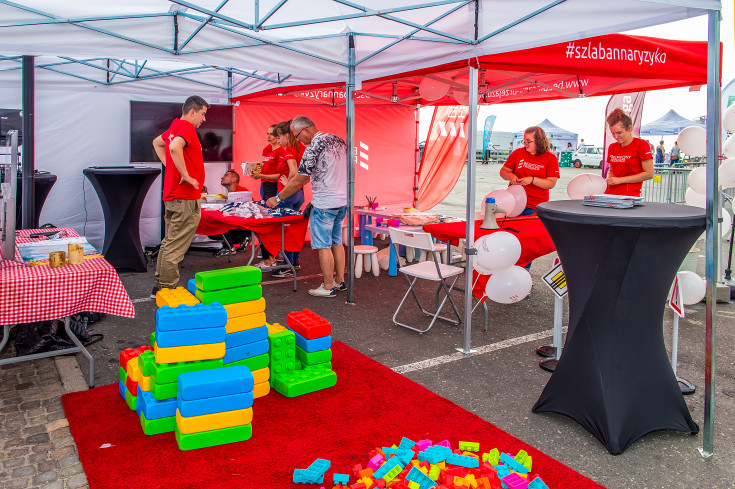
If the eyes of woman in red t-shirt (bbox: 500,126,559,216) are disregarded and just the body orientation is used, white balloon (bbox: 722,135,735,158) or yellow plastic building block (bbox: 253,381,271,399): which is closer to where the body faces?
the yellow plastic building block

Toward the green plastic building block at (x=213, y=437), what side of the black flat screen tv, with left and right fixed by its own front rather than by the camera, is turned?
front

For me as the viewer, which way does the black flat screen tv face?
facing the viewer

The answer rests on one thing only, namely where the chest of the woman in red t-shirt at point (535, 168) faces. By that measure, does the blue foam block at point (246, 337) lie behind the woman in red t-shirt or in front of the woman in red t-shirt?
in front

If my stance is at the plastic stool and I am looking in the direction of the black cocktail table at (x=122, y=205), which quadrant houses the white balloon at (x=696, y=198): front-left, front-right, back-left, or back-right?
back-left

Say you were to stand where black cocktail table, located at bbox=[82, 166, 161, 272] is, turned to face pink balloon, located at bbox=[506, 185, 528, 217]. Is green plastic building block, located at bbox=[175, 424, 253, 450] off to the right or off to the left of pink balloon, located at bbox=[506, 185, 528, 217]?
right

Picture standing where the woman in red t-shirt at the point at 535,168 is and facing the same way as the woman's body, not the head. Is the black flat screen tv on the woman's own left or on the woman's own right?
on the woman's own right

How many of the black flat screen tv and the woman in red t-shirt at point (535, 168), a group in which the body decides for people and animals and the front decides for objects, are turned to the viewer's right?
0

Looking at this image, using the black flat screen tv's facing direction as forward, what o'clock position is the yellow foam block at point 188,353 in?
The yellow foam block is roughly at 12 o'clock from the black flat screen tv.

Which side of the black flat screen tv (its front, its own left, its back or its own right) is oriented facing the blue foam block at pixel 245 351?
front

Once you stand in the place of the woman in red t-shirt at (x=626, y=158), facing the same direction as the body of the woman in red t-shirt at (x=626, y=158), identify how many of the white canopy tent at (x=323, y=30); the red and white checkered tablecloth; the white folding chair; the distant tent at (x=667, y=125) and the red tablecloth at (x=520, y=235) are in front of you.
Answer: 4

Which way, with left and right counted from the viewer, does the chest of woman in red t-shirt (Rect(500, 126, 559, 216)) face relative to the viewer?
facing the viewer and to the left of the viewer

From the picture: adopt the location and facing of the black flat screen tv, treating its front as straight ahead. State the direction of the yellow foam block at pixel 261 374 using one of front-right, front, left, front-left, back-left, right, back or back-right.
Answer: front

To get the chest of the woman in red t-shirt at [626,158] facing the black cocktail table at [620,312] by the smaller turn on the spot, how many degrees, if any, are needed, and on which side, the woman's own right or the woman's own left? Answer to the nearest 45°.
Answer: approximately 45° to the woman's own left

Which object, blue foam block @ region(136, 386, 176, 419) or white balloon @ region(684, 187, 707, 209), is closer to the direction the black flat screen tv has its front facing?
the blue foam block

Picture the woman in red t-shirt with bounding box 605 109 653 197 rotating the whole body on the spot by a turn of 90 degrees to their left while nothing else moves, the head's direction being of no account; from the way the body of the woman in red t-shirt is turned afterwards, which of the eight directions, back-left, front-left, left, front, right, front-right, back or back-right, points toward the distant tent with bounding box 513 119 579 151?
back-left

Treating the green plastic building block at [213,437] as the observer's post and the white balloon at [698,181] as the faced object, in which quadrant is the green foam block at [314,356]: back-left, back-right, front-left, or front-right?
front-left

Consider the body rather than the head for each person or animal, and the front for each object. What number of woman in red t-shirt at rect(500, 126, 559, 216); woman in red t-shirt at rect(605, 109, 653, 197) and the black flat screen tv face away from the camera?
0

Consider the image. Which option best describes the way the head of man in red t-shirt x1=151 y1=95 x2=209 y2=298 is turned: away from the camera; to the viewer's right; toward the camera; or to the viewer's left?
to the viewer's right
